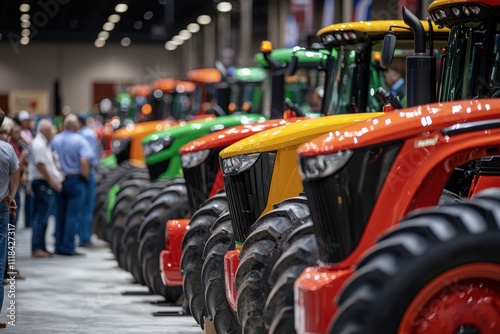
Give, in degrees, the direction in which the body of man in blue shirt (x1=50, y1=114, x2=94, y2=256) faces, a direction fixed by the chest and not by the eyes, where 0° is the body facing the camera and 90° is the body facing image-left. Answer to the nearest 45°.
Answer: approximately 225°

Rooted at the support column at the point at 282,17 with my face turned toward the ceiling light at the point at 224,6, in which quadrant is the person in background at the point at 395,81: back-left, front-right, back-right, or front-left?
back-left

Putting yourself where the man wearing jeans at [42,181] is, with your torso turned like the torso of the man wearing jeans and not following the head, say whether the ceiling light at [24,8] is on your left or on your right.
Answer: on your left

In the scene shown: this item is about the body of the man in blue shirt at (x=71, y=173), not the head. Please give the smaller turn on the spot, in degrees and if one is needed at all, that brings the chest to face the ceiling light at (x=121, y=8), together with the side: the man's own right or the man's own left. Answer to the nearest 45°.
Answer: approximately 45° to the man's own left

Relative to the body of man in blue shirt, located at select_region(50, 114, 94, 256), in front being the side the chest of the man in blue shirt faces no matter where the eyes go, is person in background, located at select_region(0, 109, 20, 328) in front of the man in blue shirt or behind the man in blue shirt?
behind

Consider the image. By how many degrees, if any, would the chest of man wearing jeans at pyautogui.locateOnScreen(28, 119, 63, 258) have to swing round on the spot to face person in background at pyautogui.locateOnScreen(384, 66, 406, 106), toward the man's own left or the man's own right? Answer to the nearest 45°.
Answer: approximately 45° to the man's own right

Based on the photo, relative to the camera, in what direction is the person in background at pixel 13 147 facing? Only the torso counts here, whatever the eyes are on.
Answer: to the viewer's right
